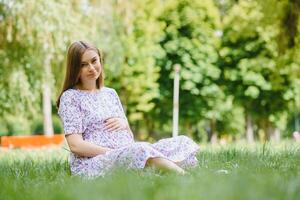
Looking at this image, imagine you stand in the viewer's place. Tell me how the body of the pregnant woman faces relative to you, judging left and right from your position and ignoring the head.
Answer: facing the viewer and to the right of the viewer

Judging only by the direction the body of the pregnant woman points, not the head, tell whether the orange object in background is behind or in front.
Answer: behind

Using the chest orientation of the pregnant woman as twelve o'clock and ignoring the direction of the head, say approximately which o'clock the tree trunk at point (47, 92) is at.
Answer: The tree trunk is roughly at 7 o'clock from the pregnant woman.
